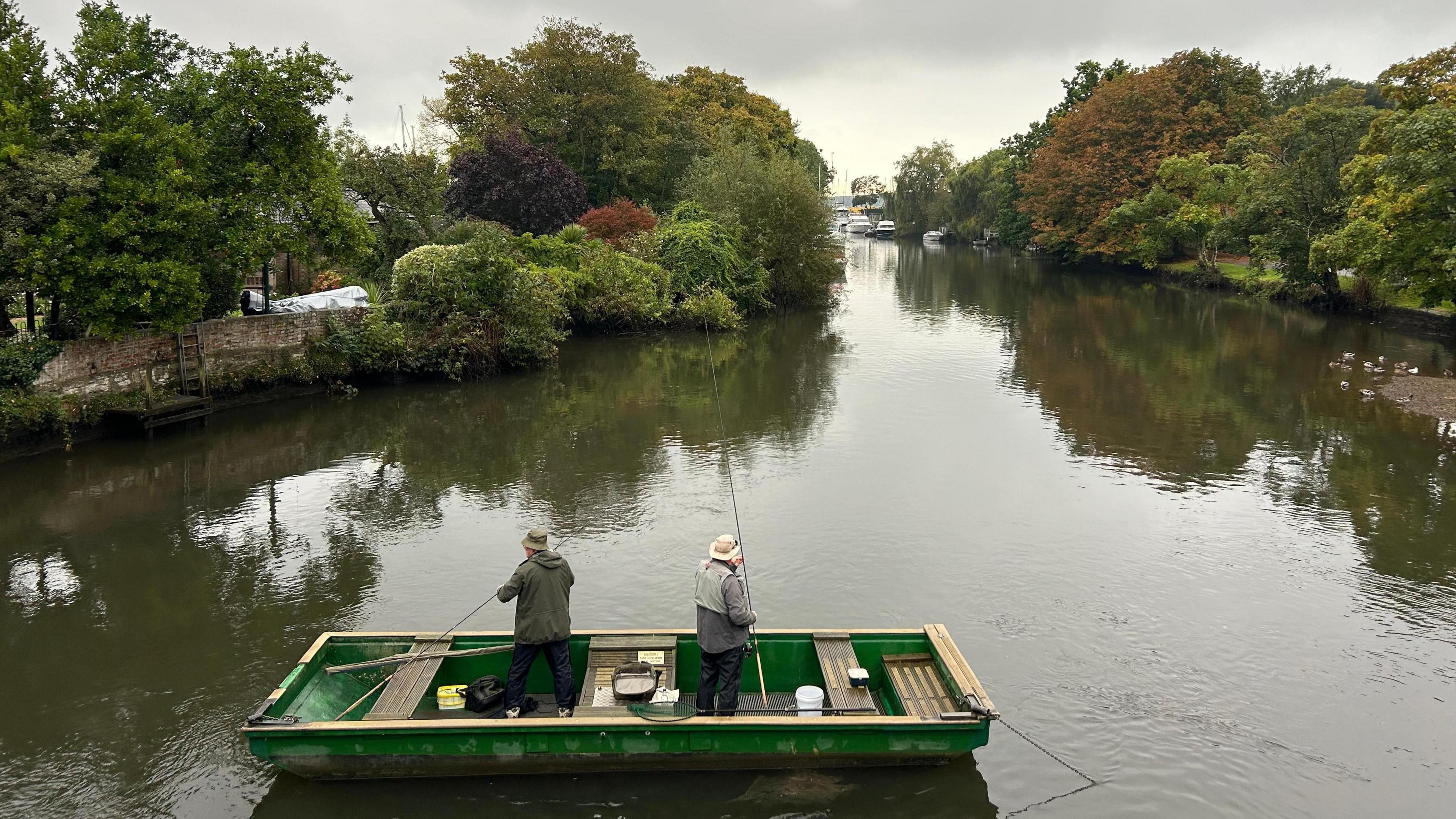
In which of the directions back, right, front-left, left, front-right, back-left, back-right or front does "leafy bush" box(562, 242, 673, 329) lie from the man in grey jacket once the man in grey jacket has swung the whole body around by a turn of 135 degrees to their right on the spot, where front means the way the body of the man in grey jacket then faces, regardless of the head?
back

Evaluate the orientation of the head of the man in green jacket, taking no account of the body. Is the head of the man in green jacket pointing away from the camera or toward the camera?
away from the camera

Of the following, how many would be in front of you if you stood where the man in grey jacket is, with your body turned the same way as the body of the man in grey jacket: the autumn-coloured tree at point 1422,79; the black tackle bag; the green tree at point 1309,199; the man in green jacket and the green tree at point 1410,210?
3

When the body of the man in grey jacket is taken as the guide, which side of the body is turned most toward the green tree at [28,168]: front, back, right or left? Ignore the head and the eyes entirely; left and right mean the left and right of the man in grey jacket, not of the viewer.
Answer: left

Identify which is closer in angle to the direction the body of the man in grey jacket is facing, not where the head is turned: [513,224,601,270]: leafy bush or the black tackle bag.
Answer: the leafy bush

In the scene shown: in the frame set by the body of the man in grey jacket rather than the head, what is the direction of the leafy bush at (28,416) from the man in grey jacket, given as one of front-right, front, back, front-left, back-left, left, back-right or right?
left

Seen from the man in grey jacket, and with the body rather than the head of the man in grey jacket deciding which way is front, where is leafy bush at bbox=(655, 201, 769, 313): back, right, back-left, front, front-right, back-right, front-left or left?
front-left

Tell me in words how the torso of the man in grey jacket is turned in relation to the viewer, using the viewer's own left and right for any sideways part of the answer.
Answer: facing away from the viewer and to the right of the viewer

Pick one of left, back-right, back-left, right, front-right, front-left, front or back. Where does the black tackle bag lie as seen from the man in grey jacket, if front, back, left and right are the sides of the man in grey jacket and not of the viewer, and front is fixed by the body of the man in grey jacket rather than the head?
back-left
